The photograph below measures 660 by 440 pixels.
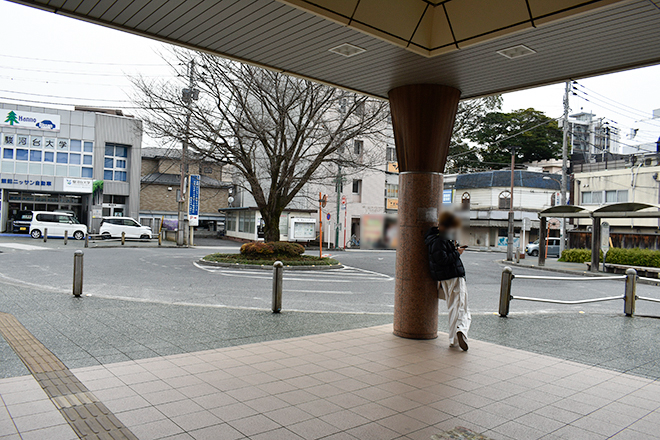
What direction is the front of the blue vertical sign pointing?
toward the camera

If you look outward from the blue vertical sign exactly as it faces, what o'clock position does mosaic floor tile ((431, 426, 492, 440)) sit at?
The mosaic floor tile is roughly at 12 o'clock from the blue vertical sign.

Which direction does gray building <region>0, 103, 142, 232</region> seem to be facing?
toward the camera

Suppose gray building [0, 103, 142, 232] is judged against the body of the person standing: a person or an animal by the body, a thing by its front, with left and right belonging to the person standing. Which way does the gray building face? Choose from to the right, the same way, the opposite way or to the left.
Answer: to the right

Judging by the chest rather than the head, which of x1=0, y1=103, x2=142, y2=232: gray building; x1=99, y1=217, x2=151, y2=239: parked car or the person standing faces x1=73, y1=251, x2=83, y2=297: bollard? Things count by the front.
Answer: the gray building

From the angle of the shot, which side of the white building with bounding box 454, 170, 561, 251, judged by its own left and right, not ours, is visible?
front

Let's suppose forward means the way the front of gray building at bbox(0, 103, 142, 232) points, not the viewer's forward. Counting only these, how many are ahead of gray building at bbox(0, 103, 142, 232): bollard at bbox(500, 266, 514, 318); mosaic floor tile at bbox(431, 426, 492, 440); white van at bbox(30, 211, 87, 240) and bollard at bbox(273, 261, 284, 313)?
4

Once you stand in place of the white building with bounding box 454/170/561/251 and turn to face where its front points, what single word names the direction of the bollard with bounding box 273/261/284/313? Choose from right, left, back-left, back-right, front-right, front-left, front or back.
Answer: front

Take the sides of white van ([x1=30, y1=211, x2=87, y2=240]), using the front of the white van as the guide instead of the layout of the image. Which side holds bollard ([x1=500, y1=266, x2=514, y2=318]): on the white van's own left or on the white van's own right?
on the white van's own right

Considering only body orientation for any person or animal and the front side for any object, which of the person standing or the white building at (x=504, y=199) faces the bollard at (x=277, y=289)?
the white building

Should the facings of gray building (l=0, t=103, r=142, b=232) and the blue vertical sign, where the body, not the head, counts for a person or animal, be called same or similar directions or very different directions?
same or similar directions

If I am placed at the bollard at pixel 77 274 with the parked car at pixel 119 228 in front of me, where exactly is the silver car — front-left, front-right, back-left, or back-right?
front-right

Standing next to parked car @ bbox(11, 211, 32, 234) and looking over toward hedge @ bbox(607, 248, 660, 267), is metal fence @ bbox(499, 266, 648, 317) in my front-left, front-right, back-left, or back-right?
front-right

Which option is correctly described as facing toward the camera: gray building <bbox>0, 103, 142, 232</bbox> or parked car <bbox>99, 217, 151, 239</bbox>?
the gray building
